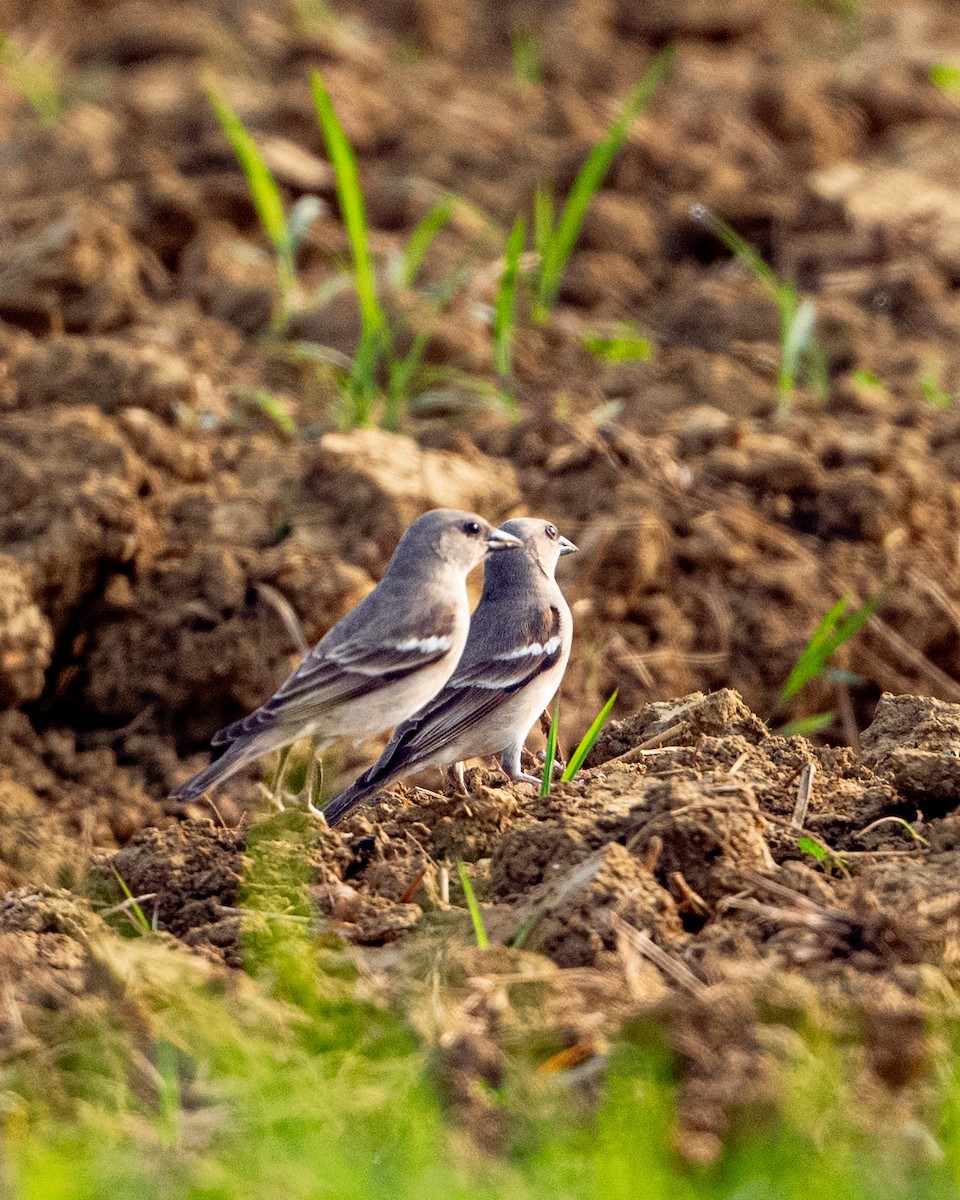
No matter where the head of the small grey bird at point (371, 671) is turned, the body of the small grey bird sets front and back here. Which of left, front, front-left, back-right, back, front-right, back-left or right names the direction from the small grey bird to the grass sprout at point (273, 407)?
left

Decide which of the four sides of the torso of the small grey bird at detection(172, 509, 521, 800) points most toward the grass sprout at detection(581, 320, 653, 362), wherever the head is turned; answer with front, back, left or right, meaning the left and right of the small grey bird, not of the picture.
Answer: left

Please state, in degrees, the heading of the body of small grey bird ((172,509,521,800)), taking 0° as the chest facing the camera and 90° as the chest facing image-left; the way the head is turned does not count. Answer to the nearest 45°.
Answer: approximately 270°

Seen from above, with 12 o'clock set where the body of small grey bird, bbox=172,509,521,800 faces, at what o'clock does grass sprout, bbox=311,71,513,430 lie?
The grass sprout is roughly at 9 o'clock from the small grey bird.

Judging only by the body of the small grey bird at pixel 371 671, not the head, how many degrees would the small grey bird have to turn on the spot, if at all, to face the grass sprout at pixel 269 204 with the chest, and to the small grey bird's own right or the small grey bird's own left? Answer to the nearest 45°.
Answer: approximately 90° to the small grey bird's own left

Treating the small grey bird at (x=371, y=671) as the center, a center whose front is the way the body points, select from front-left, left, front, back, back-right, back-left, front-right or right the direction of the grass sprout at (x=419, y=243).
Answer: left

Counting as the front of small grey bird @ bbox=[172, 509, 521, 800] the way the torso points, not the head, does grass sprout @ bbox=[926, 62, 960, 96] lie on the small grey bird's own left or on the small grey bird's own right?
on the small grey bird's own left

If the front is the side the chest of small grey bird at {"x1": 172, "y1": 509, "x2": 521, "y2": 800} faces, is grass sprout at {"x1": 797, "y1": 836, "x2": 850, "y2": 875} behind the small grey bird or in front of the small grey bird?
in front

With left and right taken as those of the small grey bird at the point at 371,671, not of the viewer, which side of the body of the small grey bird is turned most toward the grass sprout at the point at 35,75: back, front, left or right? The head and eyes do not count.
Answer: left

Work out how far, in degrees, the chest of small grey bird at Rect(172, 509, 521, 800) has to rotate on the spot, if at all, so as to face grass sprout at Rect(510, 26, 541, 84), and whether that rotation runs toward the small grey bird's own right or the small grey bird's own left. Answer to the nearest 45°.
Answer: approximately 90° to the small grey bird's own left
